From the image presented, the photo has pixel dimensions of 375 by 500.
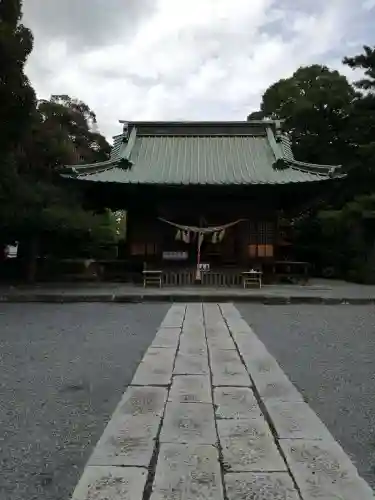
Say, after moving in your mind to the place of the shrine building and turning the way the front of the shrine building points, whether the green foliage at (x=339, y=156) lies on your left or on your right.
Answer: on your left

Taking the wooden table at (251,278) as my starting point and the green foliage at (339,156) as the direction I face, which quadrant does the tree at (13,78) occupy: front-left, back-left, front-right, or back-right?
back-left

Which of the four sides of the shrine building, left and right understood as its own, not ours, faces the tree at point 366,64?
left

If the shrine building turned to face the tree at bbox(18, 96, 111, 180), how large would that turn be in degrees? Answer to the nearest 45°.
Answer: approximately 90° to its right

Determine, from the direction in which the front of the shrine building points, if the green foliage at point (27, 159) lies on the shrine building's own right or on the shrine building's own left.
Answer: on the shrine building's own right

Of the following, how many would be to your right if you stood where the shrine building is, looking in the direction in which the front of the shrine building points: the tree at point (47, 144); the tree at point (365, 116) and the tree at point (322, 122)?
1

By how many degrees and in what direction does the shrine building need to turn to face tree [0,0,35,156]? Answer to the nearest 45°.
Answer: approximately 45° to its right

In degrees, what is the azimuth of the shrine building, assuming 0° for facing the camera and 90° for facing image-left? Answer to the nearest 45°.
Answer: approximately 0°

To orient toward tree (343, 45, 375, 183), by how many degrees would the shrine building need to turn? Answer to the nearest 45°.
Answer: approximately 135° to its left

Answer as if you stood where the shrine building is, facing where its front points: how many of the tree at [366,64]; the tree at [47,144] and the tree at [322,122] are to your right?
1

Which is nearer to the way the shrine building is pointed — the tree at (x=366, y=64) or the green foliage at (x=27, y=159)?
the green foliage
